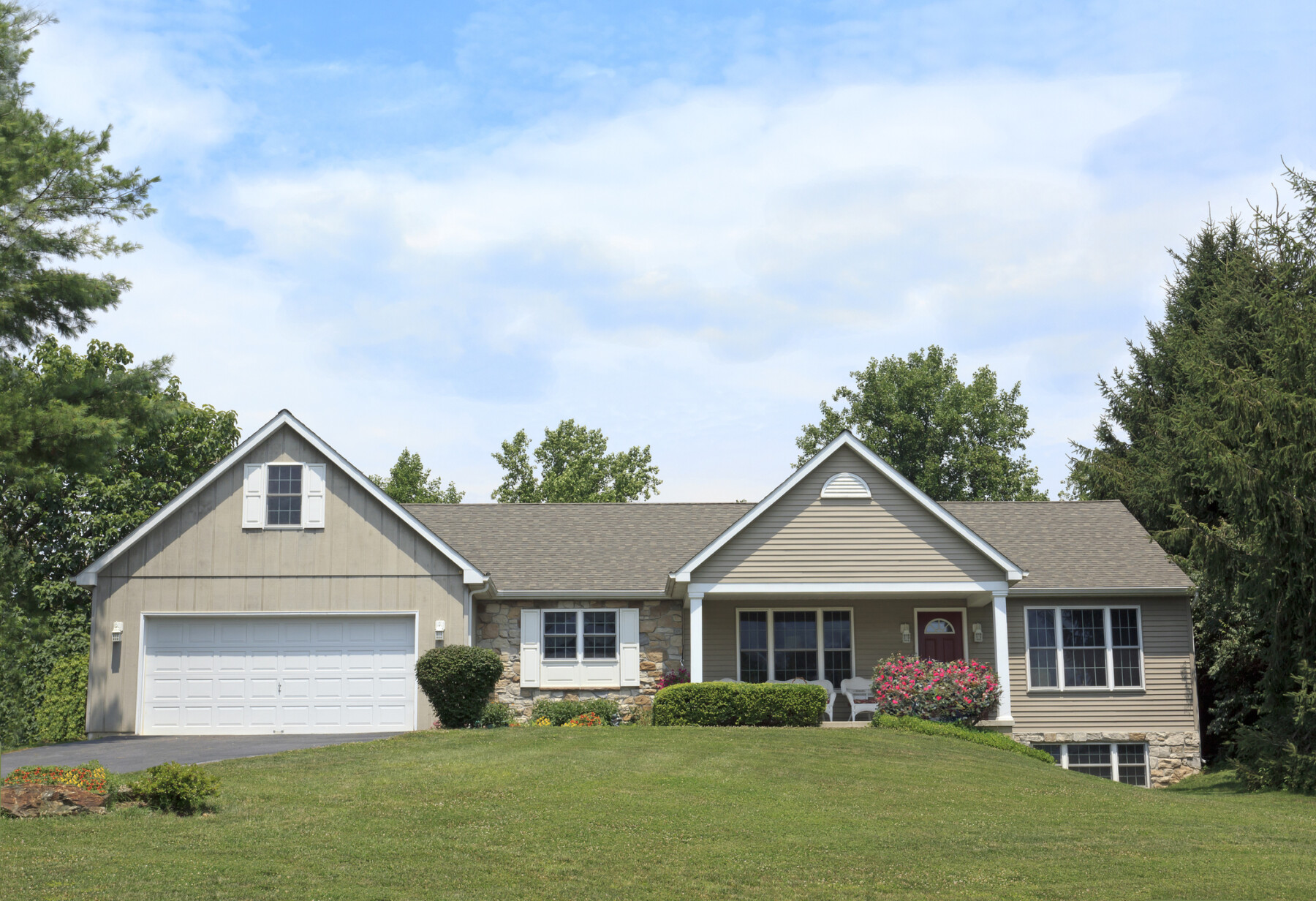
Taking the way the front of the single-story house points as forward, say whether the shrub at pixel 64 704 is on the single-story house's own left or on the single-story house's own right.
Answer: on the single-story house's own right

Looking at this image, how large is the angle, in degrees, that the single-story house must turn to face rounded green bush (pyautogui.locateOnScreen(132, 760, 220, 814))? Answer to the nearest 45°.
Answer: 0° — it already faces it

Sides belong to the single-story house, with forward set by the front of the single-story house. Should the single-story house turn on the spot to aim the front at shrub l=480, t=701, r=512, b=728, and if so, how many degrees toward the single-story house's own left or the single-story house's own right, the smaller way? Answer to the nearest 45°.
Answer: approximately 45° to the single-story house's own right

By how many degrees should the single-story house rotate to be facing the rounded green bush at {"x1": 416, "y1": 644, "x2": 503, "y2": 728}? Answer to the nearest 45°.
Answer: approximately 45° to its right

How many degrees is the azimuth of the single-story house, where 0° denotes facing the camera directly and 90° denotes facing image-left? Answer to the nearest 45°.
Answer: approximately 0°

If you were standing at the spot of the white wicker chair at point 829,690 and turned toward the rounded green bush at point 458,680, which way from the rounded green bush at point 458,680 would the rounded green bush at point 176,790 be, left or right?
left

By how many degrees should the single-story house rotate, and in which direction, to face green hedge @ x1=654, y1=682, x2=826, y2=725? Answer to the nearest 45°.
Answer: approximately 45° to its left

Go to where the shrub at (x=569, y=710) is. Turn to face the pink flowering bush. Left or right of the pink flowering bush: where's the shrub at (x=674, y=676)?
left
